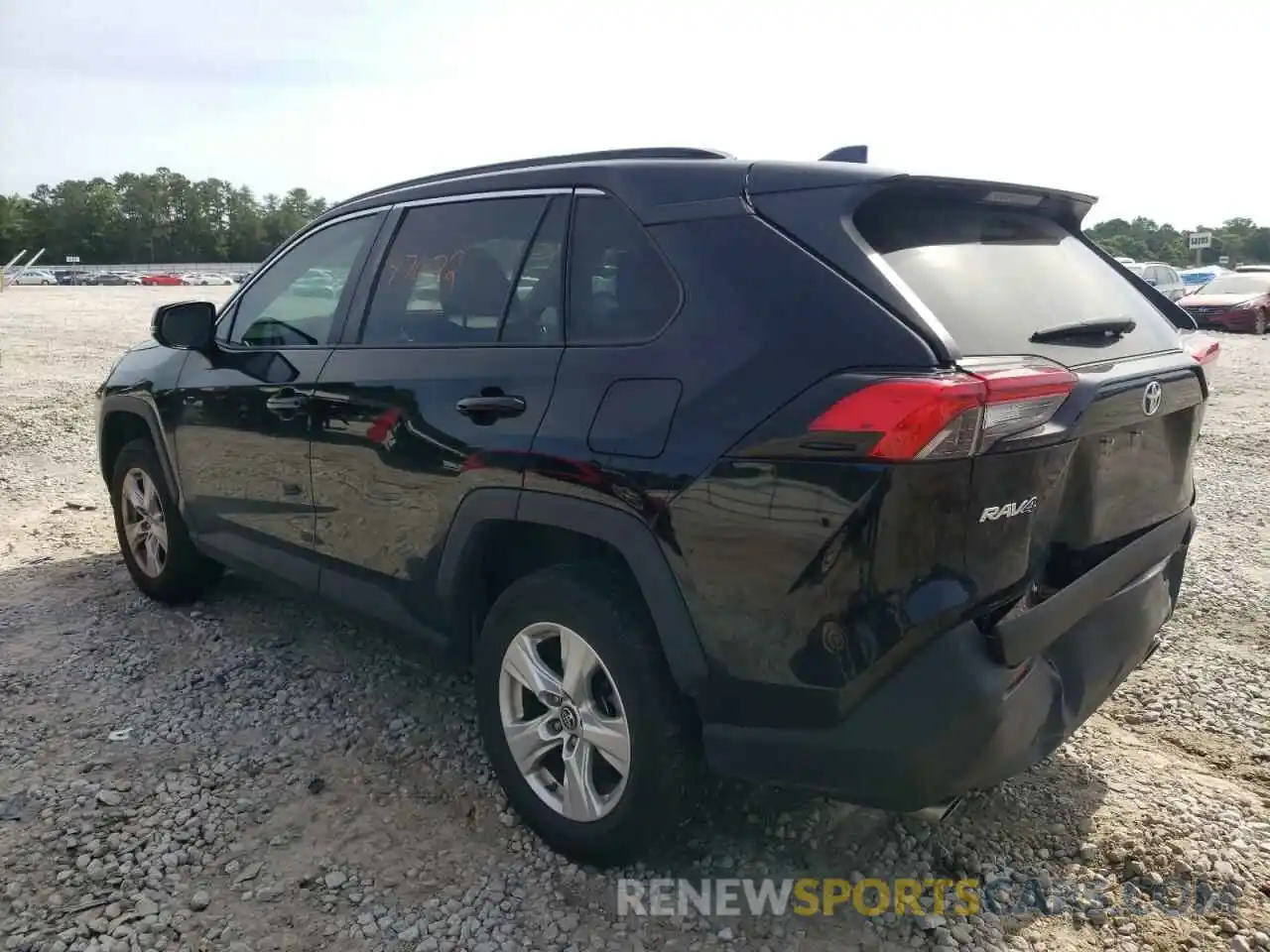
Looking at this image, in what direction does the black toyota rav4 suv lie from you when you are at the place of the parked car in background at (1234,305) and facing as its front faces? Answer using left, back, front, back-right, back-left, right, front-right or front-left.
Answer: front-left

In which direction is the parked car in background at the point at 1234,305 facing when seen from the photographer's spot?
facing the viewer and to the left of the viewer

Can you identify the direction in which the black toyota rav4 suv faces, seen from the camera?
facing away from the viewer and to the left of the viewer

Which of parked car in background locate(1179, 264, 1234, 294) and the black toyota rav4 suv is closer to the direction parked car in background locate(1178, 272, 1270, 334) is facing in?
the black toyota rav4 suv

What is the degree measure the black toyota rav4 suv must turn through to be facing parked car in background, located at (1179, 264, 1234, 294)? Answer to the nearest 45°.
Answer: approximately 90° to its right

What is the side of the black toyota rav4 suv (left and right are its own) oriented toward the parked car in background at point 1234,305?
right

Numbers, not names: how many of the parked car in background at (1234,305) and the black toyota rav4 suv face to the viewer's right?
0

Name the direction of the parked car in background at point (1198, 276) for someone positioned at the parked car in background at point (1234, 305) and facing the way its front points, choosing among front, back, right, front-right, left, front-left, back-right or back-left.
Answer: back-right
